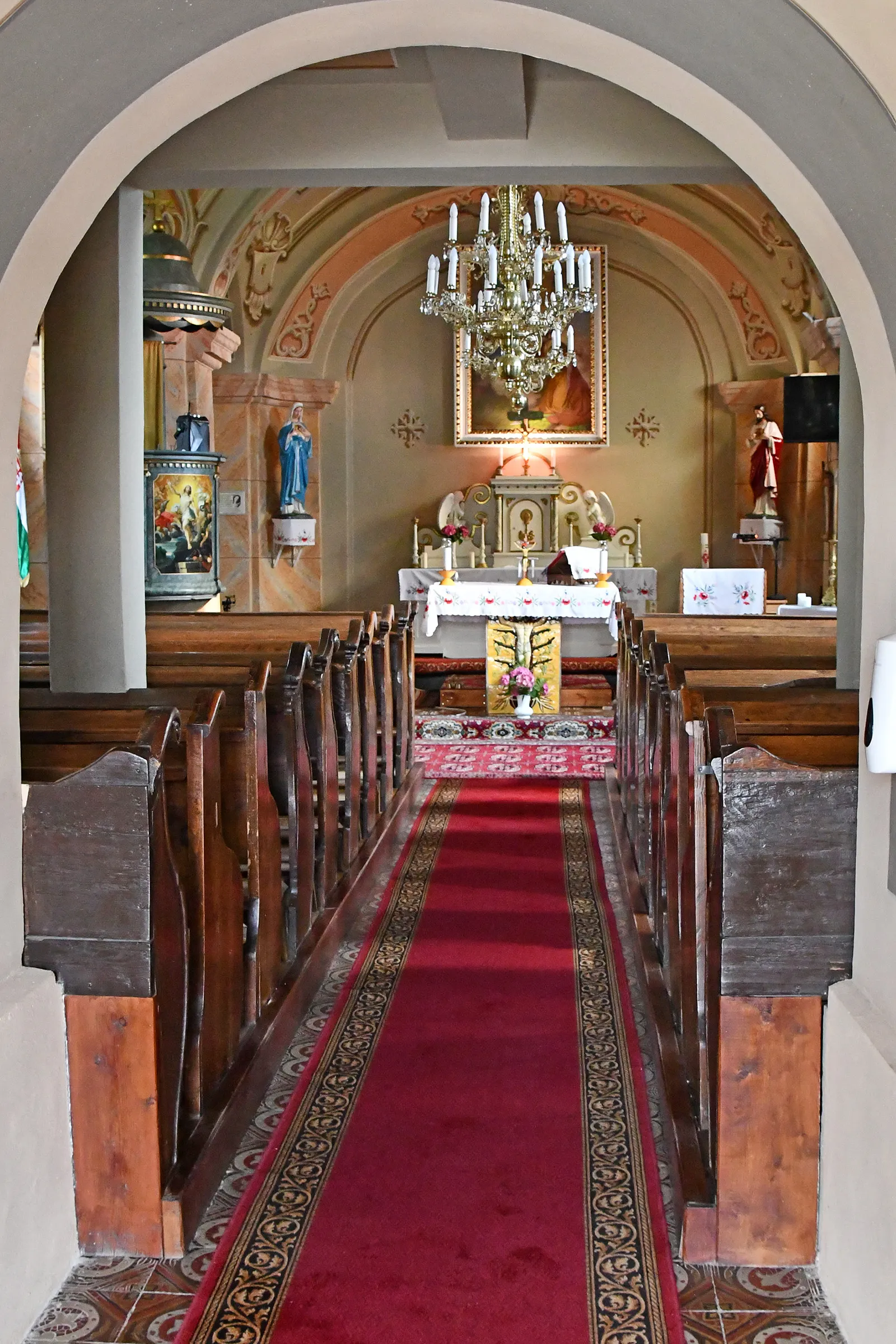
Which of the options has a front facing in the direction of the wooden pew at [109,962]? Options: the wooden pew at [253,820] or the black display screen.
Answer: the black display screen

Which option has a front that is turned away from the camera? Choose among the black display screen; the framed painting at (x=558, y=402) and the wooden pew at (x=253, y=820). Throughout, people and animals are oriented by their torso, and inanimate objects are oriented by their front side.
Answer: the wooden pew

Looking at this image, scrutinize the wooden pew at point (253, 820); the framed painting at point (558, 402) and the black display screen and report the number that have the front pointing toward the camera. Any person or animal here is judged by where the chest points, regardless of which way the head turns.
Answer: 2

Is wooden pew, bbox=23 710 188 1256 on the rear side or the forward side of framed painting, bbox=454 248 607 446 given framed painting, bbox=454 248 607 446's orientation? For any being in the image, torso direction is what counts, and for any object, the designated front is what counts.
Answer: on the forward side

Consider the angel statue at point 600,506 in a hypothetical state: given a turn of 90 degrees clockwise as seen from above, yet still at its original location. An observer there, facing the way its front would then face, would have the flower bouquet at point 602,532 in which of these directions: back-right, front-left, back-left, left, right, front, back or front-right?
back-left

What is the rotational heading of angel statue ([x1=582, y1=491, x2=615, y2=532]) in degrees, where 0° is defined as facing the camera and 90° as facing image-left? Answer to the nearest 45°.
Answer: approximately 45°

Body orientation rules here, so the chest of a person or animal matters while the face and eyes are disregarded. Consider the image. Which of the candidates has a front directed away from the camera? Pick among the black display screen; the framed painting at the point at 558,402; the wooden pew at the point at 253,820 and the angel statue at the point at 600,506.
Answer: the wooden pew

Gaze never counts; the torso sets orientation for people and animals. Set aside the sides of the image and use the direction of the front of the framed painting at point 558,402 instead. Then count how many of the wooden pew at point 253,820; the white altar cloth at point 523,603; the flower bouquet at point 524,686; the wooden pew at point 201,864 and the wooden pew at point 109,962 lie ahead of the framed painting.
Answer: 5

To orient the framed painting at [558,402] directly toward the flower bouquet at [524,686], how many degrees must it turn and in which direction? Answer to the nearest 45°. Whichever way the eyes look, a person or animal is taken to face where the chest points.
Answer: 0° — it already faces it

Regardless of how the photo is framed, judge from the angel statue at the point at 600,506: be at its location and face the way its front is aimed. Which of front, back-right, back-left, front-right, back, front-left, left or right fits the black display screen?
left

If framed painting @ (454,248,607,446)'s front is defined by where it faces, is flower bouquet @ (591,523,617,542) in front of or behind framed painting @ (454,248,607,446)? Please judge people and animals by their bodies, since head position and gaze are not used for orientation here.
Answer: in front

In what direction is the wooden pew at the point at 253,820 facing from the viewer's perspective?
away from the camera
